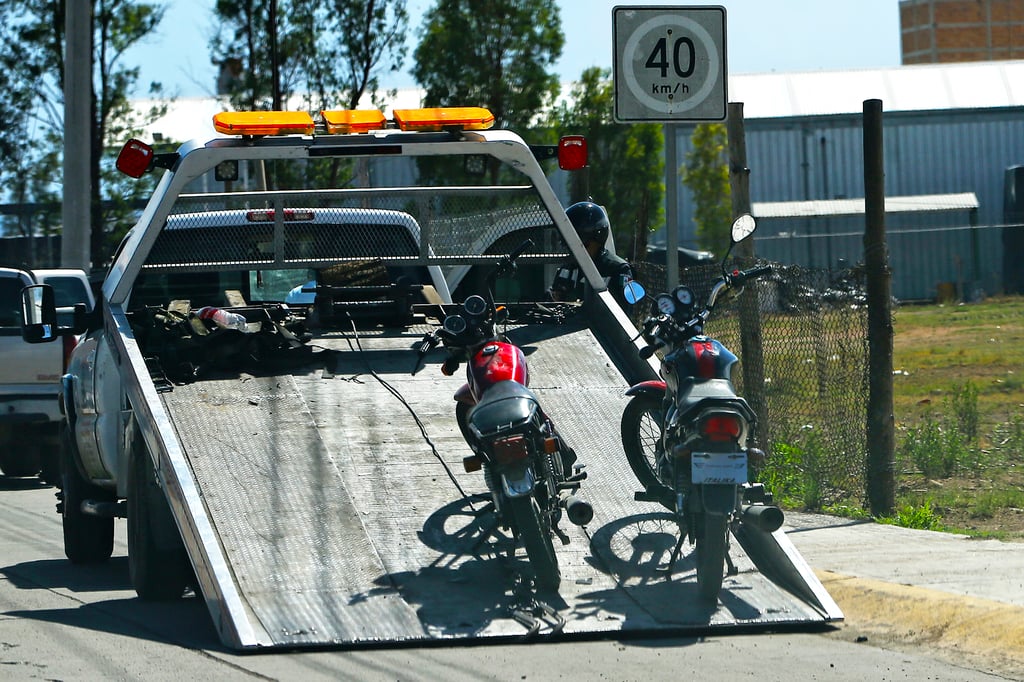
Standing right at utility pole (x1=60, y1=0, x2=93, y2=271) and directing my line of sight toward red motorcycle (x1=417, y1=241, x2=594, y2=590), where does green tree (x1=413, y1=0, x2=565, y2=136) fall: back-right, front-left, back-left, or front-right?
back-left

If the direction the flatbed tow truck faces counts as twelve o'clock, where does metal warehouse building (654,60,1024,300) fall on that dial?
The metal warehouse building is roughly at 2 o'clock from the flatbed tow truck.

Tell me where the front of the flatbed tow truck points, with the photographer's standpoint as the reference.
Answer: facing away from the viewer and to the left of the viewer

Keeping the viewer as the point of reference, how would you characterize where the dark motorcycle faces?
facing away from the viewer and to the left of the viewer

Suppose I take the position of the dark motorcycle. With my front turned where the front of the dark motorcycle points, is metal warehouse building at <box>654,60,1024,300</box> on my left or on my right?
on my right

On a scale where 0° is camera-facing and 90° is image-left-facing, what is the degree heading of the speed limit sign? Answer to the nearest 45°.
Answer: approximately 0°

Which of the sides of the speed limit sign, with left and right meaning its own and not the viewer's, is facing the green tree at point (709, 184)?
back

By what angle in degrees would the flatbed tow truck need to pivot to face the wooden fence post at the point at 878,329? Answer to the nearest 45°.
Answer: approximately 90° to its right

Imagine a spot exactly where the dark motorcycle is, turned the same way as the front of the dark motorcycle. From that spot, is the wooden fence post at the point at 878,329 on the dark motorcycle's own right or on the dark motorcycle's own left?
on the dark motorcycle's own right

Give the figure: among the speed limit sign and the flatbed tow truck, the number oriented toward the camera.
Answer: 1

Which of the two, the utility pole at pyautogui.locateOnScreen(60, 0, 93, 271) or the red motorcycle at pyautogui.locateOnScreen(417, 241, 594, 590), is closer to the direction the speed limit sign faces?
the red motorcycle

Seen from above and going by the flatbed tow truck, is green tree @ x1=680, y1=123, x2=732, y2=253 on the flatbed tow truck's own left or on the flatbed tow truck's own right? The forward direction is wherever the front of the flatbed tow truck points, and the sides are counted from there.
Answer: on the flatbed tow truck's own right
